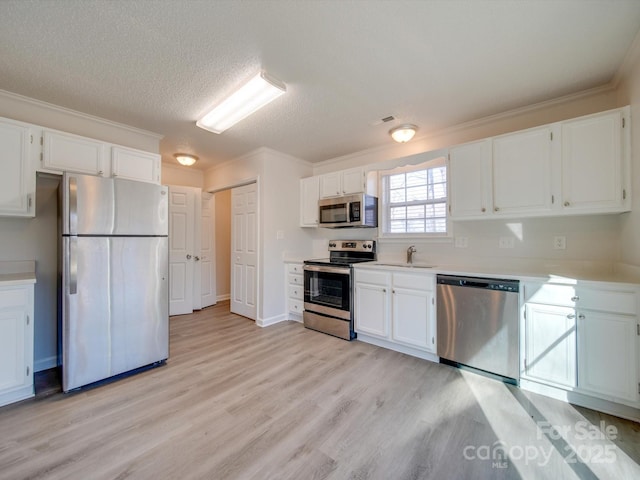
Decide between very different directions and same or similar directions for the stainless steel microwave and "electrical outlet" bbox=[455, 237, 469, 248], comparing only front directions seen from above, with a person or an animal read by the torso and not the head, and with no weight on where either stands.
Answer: same or similar directions

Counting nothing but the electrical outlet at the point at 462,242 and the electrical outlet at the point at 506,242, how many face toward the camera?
2

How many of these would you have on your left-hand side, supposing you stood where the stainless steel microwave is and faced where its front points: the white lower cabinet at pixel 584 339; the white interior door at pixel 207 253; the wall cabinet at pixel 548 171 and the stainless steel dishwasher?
3

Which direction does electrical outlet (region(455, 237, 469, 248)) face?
toward the camera

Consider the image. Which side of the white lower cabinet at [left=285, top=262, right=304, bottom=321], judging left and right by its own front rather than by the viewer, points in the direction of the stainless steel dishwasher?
left

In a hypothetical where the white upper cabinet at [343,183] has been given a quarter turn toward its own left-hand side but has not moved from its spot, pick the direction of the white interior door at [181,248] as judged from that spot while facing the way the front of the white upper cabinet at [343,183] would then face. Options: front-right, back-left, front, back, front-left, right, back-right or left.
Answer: back-right

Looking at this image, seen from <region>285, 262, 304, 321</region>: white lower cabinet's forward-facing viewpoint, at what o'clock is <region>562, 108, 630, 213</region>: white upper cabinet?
The white upper cabinet is roughly at 9 o'clock from the white lower cabinet.

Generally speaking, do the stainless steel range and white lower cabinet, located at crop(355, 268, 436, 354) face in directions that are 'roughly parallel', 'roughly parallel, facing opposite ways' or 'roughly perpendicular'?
roughly parallel

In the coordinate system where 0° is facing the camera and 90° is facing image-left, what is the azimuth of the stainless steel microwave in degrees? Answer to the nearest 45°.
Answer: approximately 45°

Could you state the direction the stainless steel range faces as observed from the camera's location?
facing the viewer and to the left of the viewer

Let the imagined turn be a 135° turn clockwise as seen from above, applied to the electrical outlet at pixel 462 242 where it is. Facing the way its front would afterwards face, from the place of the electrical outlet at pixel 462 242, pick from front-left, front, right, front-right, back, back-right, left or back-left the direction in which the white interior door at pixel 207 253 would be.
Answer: front-left

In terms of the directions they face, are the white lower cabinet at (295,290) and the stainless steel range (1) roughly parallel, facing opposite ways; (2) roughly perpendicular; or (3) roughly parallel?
roughly parallel

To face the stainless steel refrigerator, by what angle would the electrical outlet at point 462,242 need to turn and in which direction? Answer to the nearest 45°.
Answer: approximately 45° to its right

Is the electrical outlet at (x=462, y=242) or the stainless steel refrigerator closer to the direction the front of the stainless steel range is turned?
the stainless steel refrigerator

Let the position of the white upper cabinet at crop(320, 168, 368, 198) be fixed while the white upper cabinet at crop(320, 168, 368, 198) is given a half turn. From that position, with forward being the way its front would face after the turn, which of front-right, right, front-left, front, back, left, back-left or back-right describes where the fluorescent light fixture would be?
back

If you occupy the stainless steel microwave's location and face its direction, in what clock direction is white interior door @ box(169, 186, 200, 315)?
The white interior door is roughly at 2 o'clock from the stainless steel microwave.
